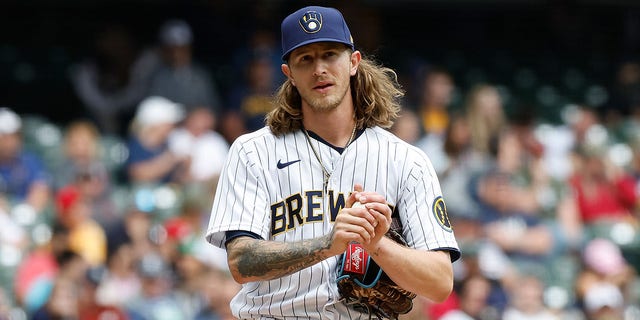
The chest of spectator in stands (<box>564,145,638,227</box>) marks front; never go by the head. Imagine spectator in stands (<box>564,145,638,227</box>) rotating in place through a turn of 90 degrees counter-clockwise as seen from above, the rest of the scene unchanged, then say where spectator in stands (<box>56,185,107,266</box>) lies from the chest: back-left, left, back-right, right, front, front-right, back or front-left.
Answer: back-right

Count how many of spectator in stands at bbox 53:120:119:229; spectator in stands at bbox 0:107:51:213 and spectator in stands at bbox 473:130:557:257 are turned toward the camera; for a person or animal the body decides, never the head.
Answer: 3

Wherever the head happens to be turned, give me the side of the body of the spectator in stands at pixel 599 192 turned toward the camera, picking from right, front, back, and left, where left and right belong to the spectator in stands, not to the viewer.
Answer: front

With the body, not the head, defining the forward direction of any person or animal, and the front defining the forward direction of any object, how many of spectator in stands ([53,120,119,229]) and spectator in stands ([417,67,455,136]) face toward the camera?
2

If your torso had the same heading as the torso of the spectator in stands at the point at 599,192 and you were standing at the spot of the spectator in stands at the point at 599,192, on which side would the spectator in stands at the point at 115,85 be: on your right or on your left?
on your right

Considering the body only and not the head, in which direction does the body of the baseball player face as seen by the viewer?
toward the camera

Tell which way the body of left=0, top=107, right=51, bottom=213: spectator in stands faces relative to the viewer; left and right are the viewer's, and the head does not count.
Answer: facing the viewer

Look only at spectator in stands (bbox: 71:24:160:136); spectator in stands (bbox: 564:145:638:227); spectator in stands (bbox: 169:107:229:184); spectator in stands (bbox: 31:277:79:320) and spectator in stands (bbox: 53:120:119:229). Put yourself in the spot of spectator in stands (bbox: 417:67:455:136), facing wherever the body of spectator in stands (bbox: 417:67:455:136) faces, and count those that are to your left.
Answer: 1
